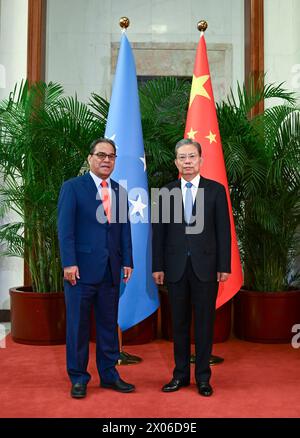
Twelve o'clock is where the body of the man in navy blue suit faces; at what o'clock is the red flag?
The red flag is roughly at 9 o'clock from the man in navy blue suit.

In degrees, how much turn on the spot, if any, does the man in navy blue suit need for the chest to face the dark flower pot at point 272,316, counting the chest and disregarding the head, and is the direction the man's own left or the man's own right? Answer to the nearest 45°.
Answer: approximately 90° to the man's own left

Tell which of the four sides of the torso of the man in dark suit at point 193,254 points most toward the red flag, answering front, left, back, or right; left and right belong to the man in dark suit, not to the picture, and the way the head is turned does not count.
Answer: back

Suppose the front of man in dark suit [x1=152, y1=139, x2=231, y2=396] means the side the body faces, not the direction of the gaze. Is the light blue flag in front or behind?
behind

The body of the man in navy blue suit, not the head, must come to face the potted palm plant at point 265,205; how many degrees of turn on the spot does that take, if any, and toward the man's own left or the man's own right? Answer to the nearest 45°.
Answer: approximately 90° to the man's own left

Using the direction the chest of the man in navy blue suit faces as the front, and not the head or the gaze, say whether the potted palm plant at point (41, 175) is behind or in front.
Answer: behind

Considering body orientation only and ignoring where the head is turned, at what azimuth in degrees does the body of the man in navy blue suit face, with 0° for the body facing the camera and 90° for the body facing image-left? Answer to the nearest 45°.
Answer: approximately 315°

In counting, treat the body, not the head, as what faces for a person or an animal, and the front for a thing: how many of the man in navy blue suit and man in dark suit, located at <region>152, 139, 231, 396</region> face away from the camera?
0

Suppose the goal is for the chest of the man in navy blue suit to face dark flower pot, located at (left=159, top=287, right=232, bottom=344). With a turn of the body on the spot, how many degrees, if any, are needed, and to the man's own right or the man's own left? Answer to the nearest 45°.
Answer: approximately 90° to the man's own left

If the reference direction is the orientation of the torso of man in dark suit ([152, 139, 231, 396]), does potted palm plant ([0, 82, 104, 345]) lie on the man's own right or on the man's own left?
on the man's own right

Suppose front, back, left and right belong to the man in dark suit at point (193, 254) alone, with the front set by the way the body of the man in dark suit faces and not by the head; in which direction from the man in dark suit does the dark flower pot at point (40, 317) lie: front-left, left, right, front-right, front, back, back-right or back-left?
back-right

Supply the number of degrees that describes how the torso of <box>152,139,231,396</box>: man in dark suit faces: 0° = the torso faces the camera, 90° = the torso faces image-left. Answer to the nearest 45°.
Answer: approximately 0°
